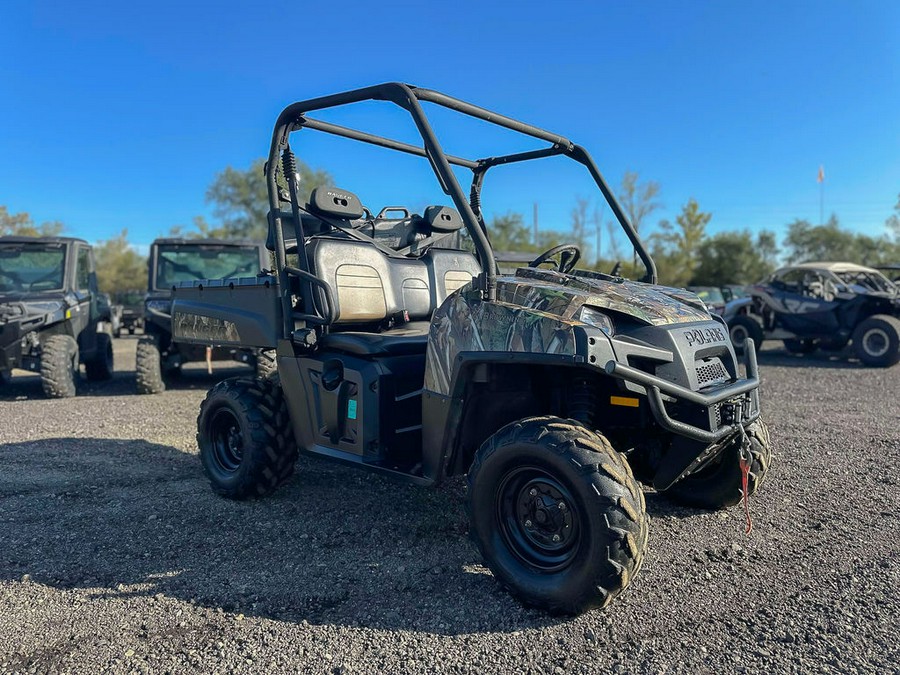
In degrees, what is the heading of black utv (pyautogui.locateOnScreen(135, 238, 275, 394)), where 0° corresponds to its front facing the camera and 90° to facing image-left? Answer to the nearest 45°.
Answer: approximately 0°

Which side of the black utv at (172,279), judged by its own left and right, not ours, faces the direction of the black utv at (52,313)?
right

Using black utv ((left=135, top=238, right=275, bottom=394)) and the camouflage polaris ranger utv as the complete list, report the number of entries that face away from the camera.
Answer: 0

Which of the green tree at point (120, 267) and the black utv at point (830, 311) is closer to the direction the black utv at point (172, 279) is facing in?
the black utv

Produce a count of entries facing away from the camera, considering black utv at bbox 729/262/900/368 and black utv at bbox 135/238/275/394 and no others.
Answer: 0

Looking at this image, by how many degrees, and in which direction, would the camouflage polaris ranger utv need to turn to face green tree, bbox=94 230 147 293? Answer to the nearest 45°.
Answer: approximately 180°

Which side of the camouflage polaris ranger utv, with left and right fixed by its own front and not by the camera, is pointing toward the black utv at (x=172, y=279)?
back

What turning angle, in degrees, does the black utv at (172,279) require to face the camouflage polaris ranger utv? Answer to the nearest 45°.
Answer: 0° — it already faces it
